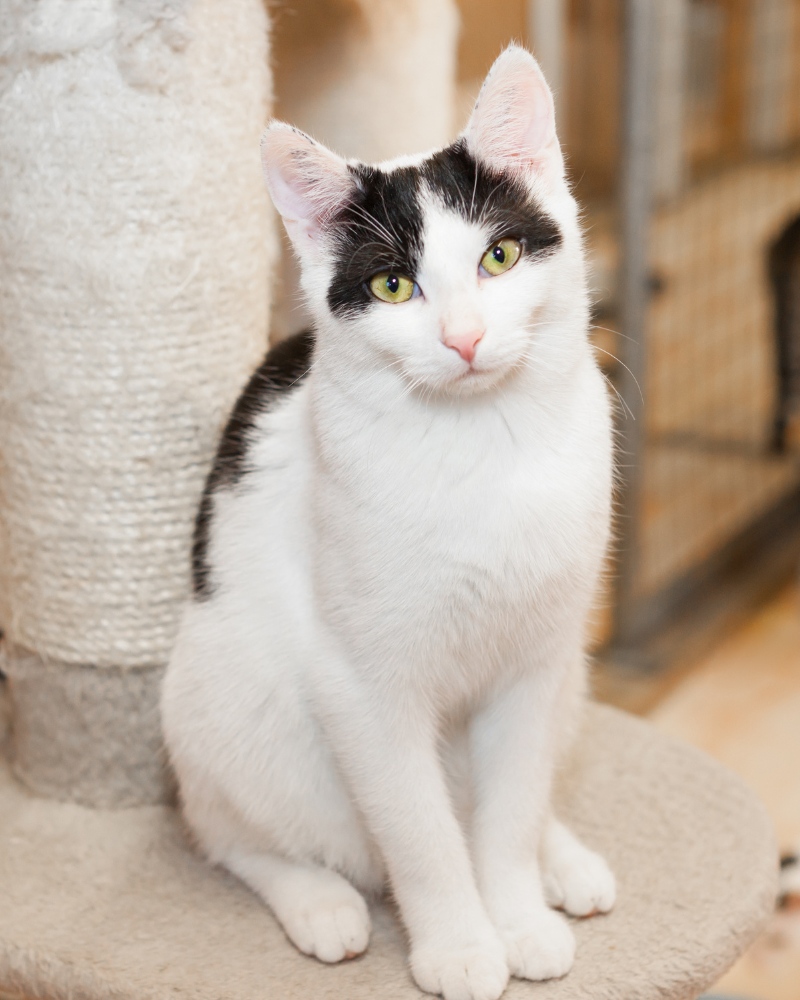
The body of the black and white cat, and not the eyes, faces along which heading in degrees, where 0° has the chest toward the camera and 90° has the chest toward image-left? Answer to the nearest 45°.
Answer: approximately 315°
